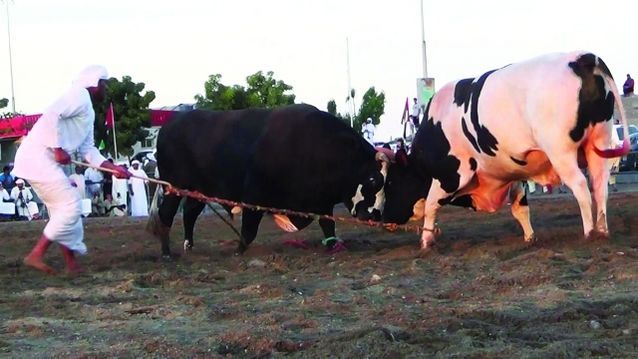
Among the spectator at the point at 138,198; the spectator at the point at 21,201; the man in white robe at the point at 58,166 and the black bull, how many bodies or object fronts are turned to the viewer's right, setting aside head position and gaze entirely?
2

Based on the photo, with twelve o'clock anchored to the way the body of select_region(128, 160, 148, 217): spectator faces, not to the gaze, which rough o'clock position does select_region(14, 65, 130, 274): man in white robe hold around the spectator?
The man in white robe is roughly at 12 o'clock from the spectator.

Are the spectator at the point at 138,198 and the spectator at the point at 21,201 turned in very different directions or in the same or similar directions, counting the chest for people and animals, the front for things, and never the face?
same or similar directions

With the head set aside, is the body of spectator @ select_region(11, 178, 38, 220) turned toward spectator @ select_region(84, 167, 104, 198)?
no

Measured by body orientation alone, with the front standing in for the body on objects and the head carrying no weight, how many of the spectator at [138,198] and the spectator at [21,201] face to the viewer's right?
0

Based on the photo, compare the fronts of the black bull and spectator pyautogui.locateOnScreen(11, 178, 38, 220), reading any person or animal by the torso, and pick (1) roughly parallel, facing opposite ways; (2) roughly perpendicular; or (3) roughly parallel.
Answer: roughly perpendicular

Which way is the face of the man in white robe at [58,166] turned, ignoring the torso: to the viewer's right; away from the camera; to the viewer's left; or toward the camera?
to the viewer's right

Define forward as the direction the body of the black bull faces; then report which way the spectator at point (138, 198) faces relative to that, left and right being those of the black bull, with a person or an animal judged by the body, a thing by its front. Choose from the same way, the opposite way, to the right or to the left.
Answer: to the right

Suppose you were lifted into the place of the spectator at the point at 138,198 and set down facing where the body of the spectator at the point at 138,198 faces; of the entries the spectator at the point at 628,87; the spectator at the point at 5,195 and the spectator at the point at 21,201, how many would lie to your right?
2

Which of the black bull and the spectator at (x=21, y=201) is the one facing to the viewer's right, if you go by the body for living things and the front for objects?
the black bull

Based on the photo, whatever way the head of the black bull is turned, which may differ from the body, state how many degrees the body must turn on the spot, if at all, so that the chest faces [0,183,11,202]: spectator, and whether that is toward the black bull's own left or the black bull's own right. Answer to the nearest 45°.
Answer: approximately 135° to the black bull's own left

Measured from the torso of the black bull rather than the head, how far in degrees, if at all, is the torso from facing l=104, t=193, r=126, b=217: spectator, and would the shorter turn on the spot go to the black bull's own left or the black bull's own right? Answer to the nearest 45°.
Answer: approximately 90° to the black bull's own left

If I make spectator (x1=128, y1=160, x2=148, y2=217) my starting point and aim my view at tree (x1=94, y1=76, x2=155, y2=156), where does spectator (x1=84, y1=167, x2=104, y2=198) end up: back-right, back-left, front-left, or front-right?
front-left

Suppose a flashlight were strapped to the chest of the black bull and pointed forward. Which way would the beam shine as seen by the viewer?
to the viewer's right

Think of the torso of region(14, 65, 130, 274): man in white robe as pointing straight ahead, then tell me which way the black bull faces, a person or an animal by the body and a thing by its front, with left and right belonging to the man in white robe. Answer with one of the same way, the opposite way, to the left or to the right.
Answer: the same way

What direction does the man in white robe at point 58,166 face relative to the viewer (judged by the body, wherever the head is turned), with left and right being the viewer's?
facing to the right of the viewer

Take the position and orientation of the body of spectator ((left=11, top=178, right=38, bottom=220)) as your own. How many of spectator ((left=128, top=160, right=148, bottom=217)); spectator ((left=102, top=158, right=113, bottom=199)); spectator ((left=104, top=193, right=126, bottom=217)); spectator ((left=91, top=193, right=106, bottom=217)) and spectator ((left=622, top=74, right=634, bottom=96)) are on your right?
0

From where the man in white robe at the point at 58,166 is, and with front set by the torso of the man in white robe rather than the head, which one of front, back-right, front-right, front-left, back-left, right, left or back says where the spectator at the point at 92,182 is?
left

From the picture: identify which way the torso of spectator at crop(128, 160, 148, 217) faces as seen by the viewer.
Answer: toward the camera

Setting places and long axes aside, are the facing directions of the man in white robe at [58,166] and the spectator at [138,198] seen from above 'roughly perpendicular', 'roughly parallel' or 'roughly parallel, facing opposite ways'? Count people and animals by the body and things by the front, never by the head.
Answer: roughly perpendicular
